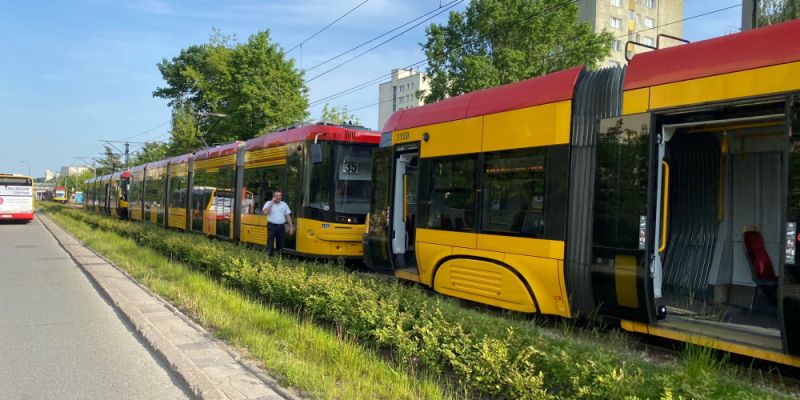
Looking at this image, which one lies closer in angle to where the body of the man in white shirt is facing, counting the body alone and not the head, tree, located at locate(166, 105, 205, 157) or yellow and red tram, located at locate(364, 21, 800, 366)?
the yellow and red tram

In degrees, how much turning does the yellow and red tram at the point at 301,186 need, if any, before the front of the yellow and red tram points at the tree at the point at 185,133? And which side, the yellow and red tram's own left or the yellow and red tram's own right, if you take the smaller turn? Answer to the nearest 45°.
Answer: approximately 135° to the yellow and red tram's own left

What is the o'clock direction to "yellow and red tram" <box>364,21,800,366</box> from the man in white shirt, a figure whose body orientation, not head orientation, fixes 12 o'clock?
The yellow and red tram is roughly at 11 o'clock from the man in white shirt.

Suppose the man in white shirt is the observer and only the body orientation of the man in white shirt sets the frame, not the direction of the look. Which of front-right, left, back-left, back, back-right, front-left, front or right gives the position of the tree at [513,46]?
back-left

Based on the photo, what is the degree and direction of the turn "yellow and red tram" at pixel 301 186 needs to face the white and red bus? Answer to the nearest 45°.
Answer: approximately 180°

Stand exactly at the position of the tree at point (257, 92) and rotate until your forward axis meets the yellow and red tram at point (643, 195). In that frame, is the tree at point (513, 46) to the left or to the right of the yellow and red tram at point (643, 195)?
left

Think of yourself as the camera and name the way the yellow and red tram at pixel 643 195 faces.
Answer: facing the viewer and to the right of the viewer

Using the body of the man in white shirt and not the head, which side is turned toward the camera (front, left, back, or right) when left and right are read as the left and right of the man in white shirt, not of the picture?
front
